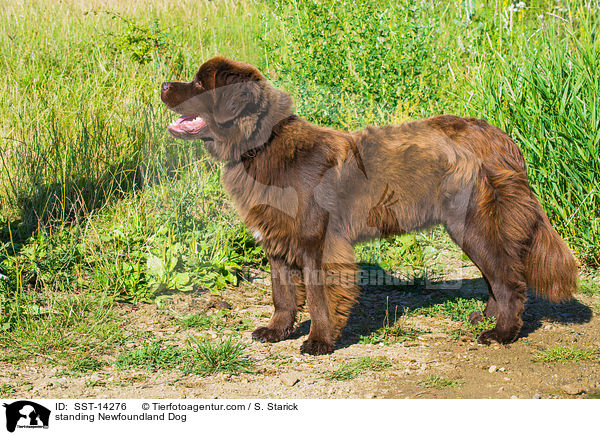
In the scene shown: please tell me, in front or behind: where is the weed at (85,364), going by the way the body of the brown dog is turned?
in front

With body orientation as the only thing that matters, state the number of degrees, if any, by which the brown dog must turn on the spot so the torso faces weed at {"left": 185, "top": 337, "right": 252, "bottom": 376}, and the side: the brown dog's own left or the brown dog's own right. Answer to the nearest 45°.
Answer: approximately 45° to the brown dog's own left

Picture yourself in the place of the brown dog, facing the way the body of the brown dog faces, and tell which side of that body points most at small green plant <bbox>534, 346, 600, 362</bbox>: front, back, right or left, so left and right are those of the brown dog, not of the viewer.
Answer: back

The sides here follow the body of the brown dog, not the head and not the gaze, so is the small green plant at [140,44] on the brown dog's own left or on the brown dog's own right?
on the brown dog's own right

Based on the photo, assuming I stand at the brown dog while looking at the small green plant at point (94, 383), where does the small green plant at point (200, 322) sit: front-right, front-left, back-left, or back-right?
front-right

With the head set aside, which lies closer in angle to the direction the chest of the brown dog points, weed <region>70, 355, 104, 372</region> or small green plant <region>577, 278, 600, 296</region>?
the weed

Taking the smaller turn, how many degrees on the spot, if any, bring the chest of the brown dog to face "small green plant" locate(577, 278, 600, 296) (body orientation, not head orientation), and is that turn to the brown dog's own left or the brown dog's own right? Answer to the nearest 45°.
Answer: approximately 135° to the brown dog's own right

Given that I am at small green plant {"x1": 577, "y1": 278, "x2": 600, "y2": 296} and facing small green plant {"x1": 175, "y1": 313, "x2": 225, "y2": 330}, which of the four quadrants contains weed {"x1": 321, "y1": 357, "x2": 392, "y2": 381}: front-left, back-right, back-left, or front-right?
front-left

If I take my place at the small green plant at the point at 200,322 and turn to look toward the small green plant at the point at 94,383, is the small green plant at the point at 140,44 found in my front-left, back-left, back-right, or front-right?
back-right

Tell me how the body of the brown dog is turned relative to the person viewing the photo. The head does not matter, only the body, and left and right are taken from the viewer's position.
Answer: facing to the left of the viewer

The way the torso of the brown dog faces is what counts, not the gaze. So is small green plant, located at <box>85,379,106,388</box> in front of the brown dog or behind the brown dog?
in front
